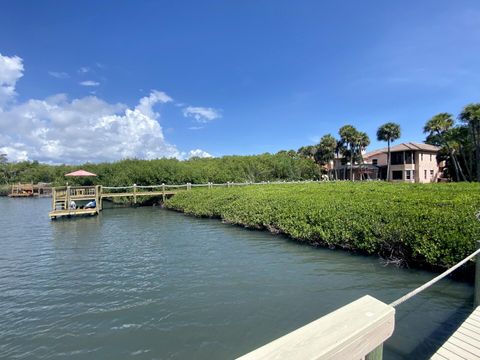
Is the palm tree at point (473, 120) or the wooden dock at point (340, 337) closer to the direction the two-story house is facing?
the wooden dock

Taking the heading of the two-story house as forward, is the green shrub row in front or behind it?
in front

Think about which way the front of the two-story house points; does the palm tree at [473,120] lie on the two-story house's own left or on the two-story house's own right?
on the two-story house's own left

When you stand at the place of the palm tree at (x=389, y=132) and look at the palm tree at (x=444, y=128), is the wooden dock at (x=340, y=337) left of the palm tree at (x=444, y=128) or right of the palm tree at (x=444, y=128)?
right

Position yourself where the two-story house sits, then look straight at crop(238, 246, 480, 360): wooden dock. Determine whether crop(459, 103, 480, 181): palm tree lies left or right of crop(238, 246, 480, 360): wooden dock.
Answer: left

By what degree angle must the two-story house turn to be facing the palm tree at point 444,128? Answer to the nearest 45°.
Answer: approximately 90° to its left

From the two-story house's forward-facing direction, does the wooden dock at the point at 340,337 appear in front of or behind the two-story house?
in front

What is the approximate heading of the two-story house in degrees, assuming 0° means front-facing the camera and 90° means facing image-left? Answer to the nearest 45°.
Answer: approximately 45°

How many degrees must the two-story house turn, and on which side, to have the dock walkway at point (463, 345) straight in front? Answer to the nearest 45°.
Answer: approximately 45° to its left
